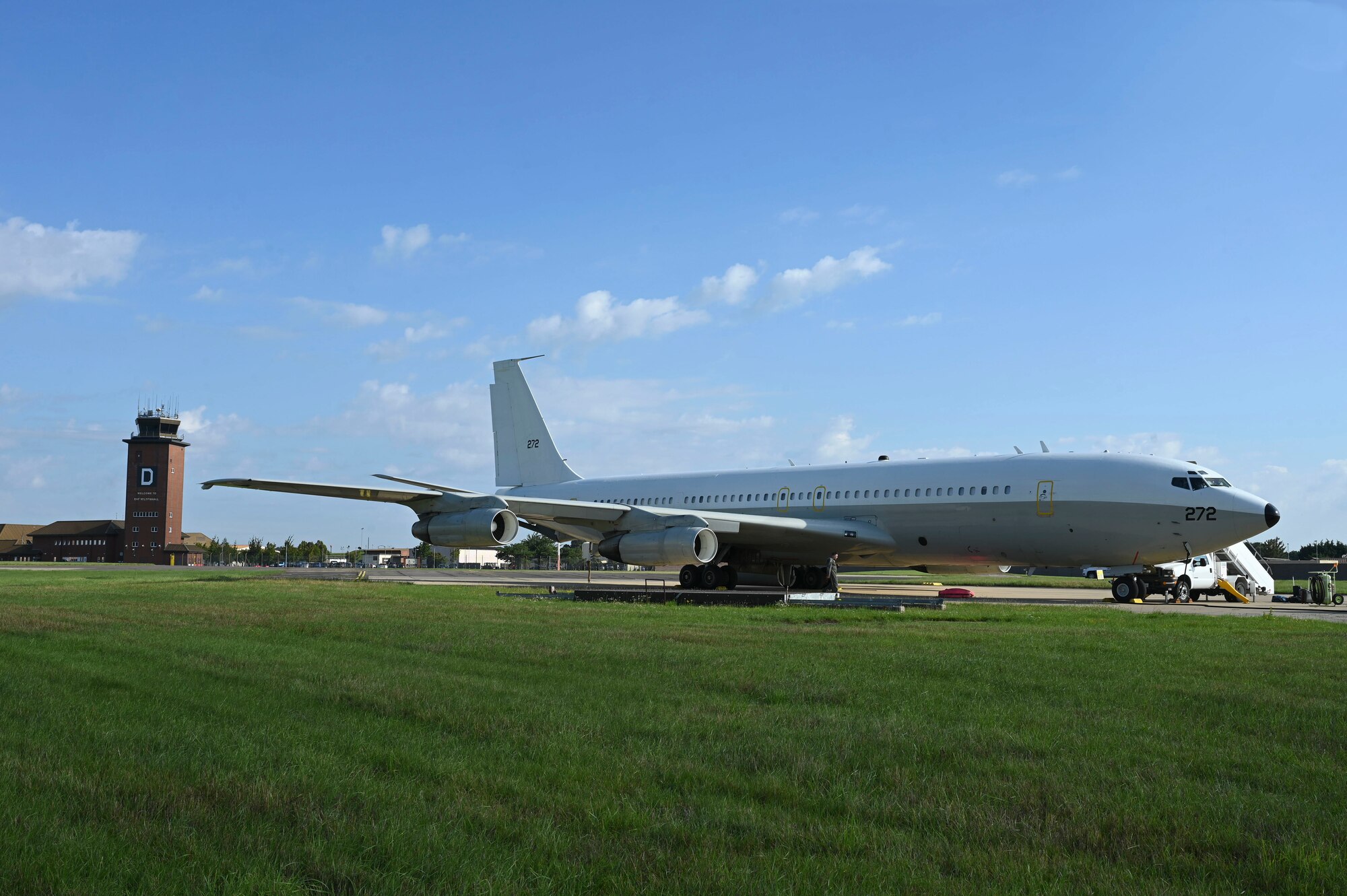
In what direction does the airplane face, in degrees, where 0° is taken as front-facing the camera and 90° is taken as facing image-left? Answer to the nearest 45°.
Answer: approximately 315°
